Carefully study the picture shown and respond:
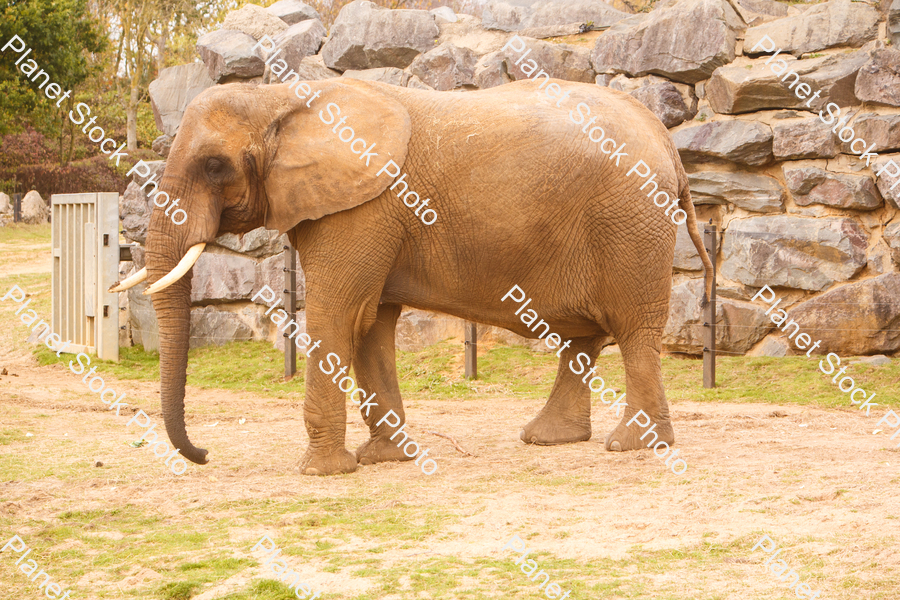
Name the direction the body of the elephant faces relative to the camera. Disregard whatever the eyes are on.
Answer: to the viewer's left

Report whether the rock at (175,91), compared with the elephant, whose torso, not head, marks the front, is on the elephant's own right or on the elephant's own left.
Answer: on the elephant's own right

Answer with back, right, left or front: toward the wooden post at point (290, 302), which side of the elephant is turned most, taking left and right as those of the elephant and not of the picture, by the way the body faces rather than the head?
right

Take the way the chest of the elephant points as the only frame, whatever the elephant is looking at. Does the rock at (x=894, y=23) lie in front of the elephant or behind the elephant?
behind

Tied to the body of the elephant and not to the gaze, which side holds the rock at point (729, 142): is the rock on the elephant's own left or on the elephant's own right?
on the elephant's own right

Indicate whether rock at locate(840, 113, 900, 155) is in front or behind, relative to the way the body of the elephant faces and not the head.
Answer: behind

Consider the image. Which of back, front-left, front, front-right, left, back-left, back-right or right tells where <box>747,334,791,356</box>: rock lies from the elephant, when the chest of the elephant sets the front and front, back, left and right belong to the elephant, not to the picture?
back-right

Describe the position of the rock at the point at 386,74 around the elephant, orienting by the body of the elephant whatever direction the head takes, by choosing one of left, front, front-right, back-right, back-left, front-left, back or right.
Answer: right

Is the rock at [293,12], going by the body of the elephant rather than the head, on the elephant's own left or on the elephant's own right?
on the elephant's own right

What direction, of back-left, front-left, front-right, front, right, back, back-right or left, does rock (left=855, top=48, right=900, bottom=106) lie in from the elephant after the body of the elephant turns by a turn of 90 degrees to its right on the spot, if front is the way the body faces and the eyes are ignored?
front-right
